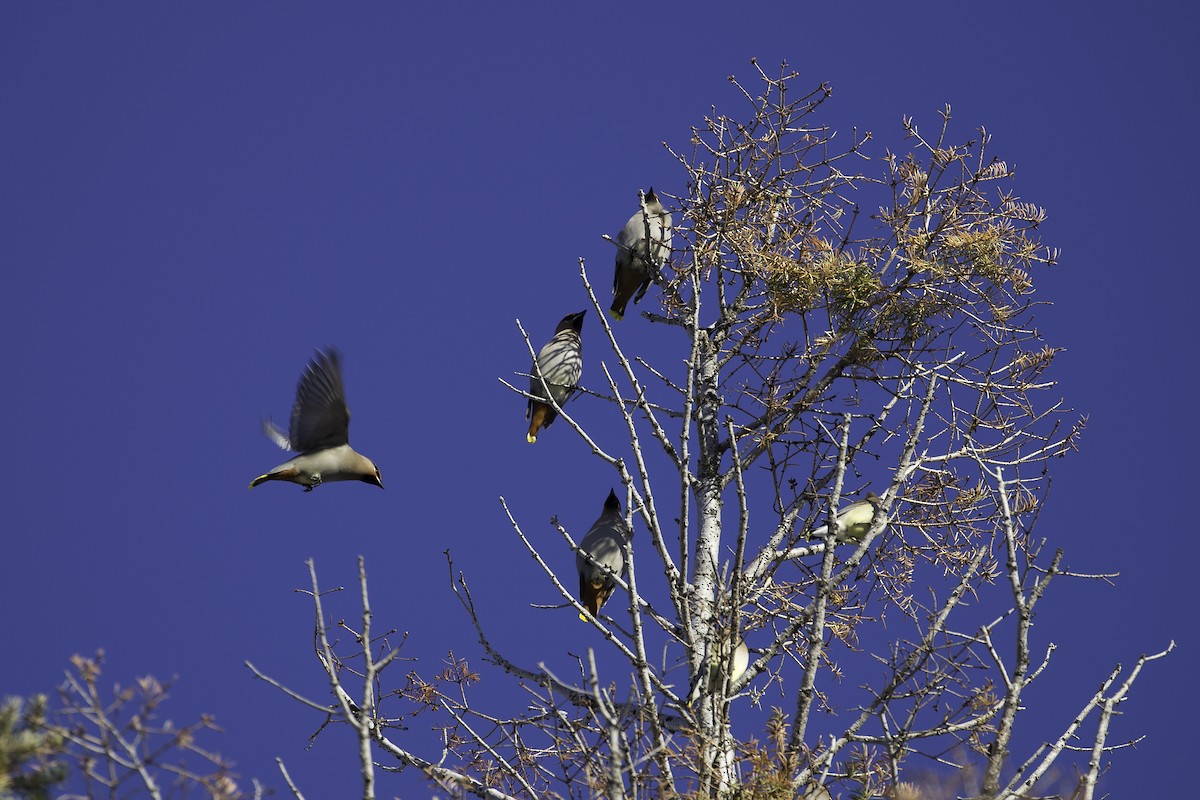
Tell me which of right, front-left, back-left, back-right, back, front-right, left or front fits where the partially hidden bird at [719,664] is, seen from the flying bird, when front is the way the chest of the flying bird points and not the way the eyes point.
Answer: front-right

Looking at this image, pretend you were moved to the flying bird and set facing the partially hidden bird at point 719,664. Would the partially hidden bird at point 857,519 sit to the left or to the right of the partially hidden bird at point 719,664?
left

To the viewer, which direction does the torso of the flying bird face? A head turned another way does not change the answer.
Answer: to the viewer's right

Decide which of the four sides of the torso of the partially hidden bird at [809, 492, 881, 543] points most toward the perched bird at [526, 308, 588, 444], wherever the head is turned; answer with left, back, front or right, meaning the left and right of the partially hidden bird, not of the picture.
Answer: back

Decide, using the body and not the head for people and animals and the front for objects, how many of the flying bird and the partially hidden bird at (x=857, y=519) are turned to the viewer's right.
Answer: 2

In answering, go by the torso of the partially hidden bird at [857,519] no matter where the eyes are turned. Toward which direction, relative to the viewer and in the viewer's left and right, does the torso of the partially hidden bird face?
facing to the right of the viewer

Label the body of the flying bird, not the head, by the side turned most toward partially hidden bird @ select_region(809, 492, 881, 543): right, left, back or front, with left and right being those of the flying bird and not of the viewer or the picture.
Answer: front
